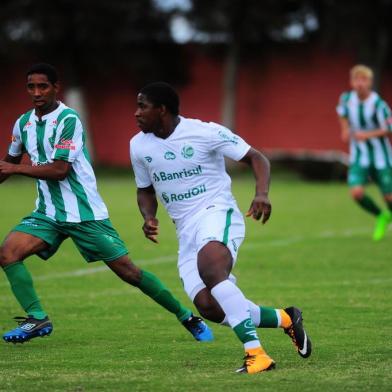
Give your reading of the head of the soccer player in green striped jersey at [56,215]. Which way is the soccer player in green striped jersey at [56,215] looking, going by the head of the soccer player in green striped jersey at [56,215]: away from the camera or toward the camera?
toward the camera

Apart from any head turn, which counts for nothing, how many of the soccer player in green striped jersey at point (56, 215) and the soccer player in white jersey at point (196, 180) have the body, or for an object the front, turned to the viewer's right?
0

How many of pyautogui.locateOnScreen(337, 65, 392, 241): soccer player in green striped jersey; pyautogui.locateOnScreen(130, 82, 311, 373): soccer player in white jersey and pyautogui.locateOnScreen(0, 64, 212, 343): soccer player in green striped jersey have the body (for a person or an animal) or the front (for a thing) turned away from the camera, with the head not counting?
0

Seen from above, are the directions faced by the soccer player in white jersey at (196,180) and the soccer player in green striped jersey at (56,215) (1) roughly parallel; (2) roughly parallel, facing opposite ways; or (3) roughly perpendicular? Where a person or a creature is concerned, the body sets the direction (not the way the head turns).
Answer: roughly parallel

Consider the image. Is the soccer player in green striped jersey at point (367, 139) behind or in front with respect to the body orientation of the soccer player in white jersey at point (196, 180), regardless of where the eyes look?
behind

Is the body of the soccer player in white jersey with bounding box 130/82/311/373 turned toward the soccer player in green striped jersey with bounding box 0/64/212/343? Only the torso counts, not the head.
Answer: no

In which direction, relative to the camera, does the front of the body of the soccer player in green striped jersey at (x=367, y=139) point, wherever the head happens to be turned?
toward the camera

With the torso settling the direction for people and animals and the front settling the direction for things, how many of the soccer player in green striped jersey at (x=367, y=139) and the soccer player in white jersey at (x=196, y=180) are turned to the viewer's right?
0

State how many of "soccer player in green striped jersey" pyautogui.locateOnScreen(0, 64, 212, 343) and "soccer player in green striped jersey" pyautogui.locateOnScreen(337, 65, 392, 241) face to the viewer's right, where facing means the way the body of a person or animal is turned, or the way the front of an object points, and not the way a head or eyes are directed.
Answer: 0

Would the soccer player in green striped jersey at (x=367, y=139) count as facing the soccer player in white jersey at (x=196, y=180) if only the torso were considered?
yes

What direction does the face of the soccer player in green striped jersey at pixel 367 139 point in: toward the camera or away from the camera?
toward the camera

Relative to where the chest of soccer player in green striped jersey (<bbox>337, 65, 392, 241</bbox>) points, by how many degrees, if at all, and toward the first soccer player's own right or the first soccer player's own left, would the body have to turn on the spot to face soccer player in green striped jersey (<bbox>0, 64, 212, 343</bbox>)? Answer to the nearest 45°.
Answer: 0° — they already face them

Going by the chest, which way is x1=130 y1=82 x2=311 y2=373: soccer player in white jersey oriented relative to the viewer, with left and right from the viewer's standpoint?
facing the viewer and to the left of the viewer
